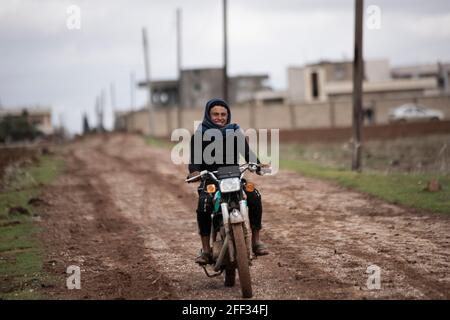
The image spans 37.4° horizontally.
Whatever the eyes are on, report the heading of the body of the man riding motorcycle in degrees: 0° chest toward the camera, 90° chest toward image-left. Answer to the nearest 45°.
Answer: approximately 0°

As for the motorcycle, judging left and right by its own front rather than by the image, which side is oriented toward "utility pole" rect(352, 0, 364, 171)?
back

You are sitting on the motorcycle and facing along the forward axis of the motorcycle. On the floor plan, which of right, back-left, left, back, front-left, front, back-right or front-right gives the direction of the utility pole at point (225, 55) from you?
back

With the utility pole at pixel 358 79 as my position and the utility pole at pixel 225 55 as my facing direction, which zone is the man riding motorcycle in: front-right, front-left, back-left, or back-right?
back-left

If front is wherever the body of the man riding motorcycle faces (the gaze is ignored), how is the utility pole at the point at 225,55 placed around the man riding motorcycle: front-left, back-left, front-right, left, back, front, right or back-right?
back

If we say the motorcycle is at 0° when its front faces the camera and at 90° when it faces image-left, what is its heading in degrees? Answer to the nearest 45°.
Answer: approximately 0°
